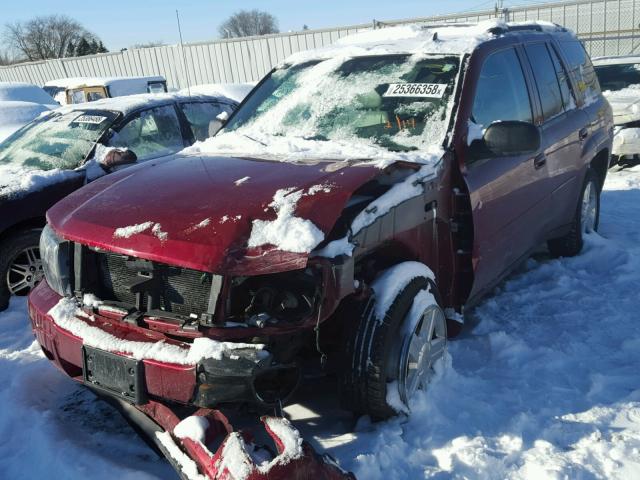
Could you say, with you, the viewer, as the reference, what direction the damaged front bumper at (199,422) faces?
facing the viewer and to the left of the viewer

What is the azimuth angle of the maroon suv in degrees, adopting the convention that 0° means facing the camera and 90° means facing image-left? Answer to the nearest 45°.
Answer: approximately 45°

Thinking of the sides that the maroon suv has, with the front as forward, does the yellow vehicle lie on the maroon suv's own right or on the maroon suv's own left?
on the maroon suv's own right

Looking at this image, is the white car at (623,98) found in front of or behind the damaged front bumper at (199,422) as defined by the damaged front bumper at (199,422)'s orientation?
behind

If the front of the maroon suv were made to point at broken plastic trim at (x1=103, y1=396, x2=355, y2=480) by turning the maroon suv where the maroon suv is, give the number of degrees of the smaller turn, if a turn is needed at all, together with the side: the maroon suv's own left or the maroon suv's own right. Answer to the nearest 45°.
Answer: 0° — it already faces it

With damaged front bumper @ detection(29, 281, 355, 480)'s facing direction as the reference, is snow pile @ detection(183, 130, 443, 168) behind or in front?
behind

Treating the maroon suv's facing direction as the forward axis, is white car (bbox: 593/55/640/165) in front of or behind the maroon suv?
behind

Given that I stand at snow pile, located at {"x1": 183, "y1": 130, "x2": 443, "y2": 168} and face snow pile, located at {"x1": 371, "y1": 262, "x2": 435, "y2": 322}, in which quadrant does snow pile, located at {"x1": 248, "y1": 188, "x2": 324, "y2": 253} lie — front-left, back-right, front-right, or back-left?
front-right
